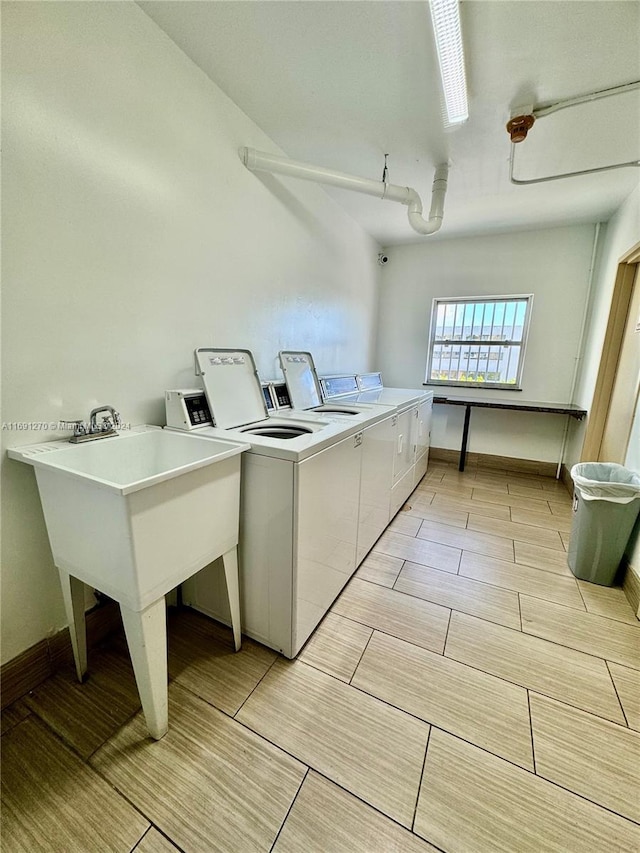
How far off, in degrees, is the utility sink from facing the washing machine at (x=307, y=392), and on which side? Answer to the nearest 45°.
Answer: approximately 90° to its left

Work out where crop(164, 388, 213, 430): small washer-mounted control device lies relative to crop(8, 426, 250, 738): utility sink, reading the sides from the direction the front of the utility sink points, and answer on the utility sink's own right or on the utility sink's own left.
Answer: on the utility sink's own left

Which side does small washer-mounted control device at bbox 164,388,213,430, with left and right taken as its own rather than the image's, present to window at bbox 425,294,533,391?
left

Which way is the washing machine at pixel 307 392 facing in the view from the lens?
facing the viewer and to the right of the viewer

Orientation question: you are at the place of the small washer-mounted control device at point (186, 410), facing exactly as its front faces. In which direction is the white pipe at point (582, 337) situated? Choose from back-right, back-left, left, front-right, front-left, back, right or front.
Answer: front-left

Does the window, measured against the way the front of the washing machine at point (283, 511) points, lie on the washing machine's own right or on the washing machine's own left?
on the washing machine's own left
